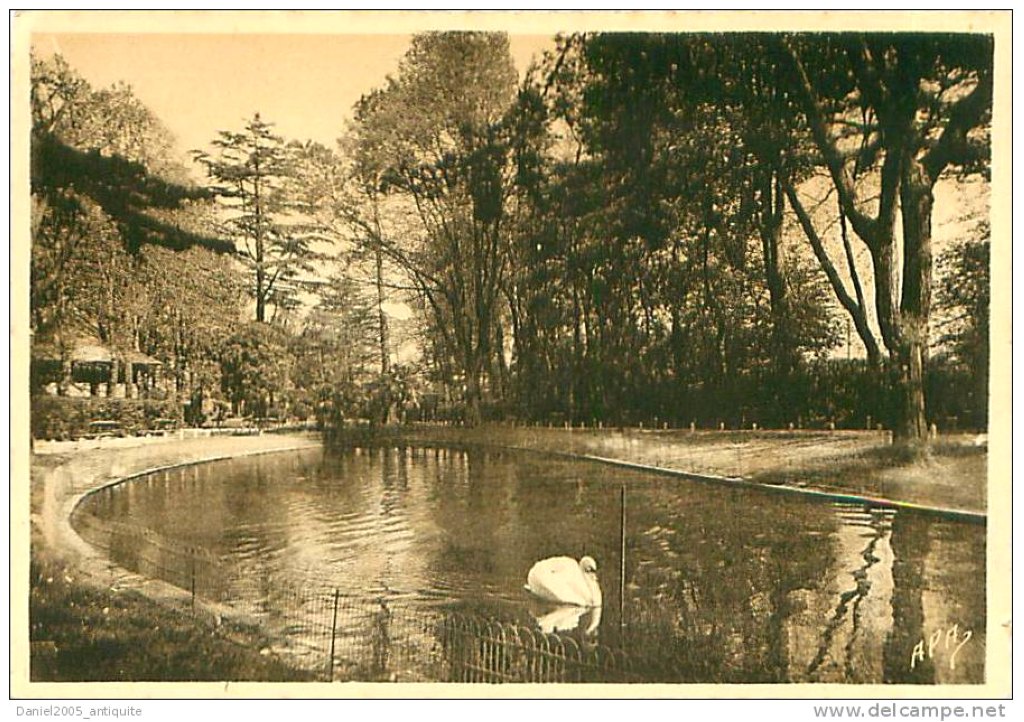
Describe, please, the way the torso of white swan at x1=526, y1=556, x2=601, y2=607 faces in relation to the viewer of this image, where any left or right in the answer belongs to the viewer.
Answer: facing to the right of the viewer

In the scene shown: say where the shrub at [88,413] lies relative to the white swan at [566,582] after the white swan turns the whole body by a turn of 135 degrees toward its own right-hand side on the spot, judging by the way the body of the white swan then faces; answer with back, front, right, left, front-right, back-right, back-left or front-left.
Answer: front-right
